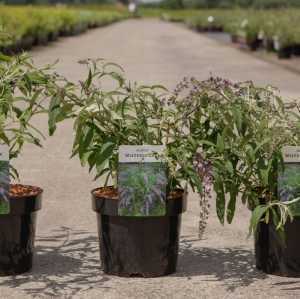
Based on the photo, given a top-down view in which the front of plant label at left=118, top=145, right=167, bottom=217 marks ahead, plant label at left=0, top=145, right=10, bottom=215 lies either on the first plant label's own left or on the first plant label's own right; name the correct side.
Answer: on the first plant label's own right

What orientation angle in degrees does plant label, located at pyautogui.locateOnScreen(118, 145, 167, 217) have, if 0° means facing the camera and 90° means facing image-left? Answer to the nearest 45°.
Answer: approximately 0°

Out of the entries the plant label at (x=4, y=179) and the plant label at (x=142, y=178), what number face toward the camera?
2

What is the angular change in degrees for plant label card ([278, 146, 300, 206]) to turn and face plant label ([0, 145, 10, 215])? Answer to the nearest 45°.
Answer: approximately 90° to its right

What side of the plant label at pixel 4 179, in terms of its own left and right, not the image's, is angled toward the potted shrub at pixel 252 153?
left

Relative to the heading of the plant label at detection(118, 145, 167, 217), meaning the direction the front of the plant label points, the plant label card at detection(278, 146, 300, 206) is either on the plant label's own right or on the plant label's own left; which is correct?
on the plant label's own left

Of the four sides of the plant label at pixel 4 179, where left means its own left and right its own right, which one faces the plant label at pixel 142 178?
left

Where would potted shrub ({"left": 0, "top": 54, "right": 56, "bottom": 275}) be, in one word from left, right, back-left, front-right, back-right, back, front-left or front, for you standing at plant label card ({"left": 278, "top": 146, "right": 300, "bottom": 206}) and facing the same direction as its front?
right

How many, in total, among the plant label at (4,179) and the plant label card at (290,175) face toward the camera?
2
